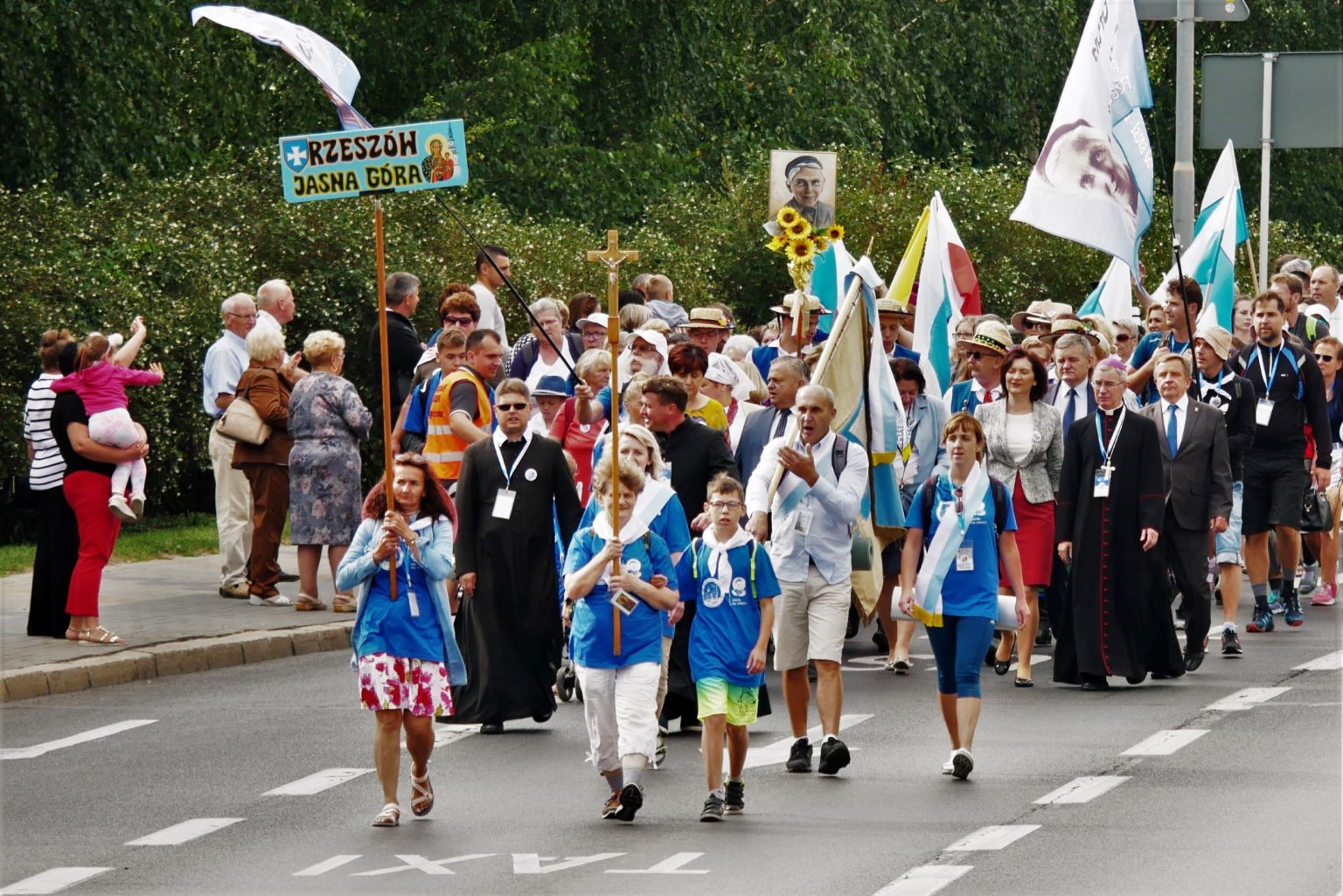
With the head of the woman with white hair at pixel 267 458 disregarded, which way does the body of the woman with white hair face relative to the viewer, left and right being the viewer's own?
facing to the right of the viewer

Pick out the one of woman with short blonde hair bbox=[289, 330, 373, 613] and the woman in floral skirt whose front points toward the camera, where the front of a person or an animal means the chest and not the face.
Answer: the woman in floral skirt

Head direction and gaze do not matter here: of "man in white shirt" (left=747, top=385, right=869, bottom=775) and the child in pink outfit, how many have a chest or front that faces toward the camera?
1

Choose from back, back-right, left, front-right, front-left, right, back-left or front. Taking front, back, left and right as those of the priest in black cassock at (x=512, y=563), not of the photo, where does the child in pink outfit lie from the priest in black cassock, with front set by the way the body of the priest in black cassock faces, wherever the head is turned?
back-right

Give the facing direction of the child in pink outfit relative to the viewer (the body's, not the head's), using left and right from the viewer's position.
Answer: facing away from the viewer and to the right of the viewer

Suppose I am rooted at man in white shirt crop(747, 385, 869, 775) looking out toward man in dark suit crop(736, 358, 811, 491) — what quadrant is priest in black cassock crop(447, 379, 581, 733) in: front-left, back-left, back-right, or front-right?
front-left

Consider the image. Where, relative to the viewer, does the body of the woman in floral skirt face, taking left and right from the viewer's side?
facing the viewer

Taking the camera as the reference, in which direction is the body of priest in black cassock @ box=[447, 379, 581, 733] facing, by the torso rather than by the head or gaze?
toward the camera

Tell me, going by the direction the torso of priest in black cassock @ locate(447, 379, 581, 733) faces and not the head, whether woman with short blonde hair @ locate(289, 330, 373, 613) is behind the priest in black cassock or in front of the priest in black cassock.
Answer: behind

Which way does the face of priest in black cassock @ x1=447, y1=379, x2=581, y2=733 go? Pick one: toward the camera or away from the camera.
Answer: toward the camera

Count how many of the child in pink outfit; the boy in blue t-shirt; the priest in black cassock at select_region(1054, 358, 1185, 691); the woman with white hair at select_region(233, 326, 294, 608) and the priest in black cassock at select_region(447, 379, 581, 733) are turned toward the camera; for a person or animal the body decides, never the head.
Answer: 3

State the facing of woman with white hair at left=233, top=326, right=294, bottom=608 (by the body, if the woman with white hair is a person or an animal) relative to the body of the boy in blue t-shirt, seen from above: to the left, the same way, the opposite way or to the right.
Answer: to the left

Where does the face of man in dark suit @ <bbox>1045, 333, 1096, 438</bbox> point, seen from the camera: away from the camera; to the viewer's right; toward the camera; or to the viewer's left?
toward the camera

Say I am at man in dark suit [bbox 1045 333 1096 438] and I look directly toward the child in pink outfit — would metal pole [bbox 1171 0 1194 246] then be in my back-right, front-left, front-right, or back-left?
back-right
